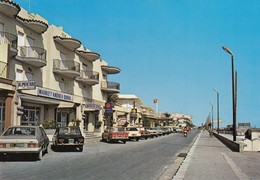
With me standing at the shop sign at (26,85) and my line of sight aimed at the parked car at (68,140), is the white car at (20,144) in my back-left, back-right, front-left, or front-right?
front-right

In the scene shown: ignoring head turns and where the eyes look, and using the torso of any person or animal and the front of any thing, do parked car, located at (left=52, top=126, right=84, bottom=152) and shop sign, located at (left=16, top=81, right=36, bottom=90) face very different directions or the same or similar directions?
very different directions

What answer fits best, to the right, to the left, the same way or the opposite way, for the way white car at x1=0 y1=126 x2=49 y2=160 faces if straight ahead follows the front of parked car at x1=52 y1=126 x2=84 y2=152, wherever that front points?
the same way

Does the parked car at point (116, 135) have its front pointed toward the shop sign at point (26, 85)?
no

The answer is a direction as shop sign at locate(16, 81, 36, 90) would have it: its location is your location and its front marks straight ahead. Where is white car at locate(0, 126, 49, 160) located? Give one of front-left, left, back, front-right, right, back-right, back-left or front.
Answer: front
